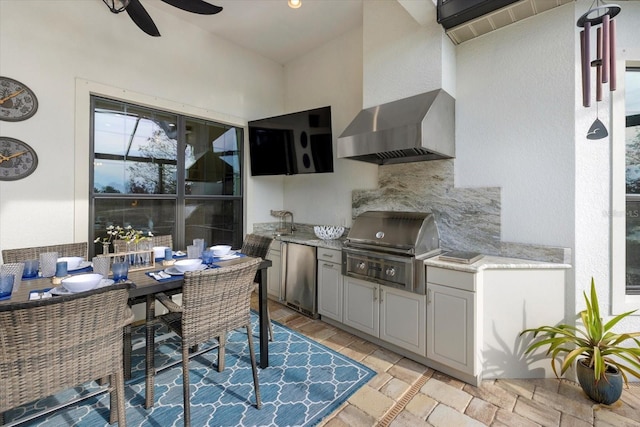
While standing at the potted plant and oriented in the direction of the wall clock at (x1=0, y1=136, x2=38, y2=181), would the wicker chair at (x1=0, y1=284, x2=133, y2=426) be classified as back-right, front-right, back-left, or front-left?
front-left

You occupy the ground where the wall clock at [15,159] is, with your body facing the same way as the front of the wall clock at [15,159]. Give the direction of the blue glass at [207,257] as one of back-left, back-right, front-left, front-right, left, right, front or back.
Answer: front-left

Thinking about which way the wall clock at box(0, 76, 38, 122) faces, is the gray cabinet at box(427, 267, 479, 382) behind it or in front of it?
in front

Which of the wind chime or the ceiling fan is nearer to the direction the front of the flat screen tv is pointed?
the ceiling fan

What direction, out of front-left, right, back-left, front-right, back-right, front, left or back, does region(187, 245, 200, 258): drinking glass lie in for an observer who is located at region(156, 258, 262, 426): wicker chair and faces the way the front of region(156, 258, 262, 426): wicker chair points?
front-right

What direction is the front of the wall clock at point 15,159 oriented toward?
toward the camera

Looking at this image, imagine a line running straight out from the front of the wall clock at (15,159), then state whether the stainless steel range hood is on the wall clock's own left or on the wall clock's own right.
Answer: on the wall clock's own left

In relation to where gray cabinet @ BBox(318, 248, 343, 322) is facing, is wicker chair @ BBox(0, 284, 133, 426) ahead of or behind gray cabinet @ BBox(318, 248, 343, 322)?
ahead

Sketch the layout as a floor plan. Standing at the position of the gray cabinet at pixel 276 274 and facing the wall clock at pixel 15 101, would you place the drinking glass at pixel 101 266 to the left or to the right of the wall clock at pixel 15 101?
left

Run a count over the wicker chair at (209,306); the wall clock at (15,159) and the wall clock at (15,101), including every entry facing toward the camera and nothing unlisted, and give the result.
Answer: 2

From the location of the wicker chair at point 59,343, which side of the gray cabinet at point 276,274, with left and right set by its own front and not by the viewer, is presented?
front

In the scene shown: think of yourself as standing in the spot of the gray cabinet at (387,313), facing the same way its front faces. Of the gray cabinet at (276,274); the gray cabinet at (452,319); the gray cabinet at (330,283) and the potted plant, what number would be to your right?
2

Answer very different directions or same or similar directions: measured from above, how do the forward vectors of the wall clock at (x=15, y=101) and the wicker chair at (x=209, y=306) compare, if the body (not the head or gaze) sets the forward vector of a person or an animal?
very different directions

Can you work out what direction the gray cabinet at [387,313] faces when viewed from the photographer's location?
facing the viewer and to the left of the viewer

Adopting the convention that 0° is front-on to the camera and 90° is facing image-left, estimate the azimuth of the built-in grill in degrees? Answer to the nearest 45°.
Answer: approximately 45°
